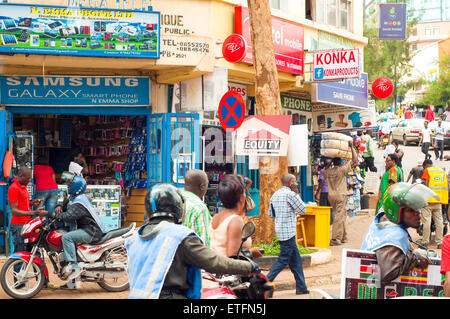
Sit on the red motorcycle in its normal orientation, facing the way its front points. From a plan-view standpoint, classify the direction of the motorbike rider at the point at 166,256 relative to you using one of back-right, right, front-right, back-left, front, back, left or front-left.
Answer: left

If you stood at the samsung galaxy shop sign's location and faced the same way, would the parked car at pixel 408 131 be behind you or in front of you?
behind

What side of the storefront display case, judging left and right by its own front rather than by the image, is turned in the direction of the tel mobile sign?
left

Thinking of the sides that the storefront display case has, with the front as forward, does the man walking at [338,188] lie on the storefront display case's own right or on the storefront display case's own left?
on the storefront display case's own left

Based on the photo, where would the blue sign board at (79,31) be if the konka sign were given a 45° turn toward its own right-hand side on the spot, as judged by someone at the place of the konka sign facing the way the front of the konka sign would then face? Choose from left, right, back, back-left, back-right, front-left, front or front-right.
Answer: front

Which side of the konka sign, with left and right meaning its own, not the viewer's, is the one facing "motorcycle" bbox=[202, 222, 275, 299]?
front

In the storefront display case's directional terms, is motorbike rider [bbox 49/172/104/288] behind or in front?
in front

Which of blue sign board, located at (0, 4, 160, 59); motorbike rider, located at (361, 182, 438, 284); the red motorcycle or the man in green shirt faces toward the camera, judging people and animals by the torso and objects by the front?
the blue sign board

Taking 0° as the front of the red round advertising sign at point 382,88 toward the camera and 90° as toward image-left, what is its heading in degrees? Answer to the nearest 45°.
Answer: approximately 0°

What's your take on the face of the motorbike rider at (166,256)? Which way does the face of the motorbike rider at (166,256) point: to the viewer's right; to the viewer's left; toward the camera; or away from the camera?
away from the camera
